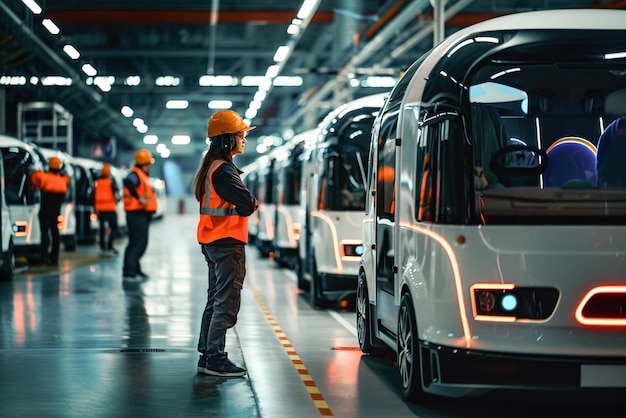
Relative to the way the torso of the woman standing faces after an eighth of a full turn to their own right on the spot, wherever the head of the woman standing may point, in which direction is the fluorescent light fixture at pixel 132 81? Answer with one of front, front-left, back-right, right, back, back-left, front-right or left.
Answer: back-left

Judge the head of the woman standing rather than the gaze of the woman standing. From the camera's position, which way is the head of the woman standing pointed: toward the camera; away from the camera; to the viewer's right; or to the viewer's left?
to the viewer's right

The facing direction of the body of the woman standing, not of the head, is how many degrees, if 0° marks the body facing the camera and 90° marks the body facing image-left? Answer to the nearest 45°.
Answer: approximately 270°

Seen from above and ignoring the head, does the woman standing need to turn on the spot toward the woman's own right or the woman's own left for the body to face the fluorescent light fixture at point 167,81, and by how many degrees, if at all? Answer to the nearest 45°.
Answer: approximately 90° to the woman's own left

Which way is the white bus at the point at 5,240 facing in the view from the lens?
facing the viewer and to the right of the viewer

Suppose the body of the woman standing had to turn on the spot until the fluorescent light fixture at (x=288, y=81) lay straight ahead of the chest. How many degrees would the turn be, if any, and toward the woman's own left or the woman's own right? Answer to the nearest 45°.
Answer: approximately 90° to the woman's own left

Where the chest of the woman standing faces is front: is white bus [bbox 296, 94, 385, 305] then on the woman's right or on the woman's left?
on the woman's left
